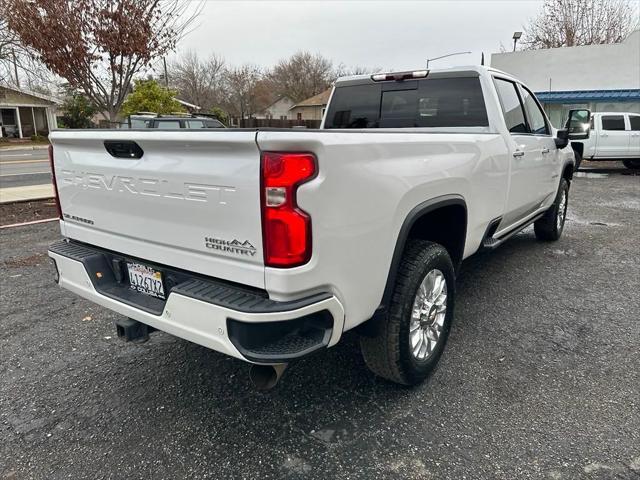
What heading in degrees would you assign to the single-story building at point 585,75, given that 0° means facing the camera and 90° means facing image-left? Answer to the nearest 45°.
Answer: approximately 0°

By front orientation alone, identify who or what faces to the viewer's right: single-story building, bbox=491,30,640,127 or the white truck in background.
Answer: the white truck in background

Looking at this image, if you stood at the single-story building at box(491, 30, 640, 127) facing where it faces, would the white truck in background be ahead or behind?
ahead

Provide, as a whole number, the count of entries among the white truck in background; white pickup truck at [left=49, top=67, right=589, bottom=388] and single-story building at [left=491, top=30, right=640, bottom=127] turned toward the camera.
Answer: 1

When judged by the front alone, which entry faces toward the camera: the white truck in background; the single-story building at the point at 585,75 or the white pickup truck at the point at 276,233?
the single-story building

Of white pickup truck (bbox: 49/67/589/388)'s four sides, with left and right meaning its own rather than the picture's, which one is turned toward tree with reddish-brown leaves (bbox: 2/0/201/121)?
left

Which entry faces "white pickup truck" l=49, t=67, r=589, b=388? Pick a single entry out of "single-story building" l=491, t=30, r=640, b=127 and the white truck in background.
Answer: the single-story building

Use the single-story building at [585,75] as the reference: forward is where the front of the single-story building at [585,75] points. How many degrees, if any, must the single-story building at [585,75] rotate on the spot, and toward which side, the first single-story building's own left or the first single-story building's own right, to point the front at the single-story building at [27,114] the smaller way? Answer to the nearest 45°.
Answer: approximately 90° to the first single-story building's own right

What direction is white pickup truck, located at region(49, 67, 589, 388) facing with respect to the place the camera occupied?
facing away from the viewer and to the right of the viewer

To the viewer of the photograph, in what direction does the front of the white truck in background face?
facing to the right of the viewer

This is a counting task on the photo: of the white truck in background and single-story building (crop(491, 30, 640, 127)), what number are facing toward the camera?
1

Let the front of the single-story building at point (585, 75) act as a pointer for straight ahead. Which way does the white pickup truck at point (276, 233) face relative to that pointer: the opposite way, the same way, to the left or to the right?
the opposite way
